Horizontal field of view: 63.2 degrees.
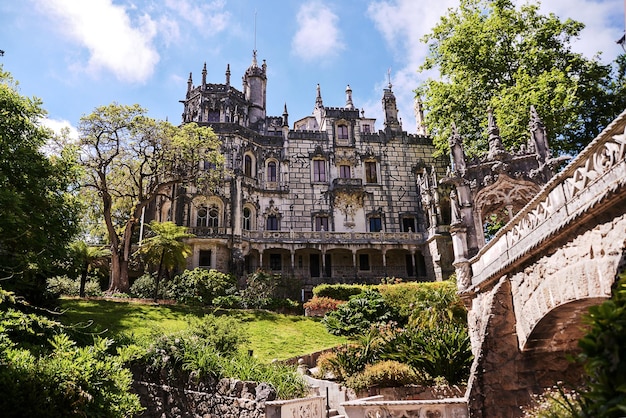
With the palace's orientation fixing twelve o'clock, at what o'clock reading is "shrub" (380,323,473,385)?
The shrub is roughly at 12 o'clock from the palace.

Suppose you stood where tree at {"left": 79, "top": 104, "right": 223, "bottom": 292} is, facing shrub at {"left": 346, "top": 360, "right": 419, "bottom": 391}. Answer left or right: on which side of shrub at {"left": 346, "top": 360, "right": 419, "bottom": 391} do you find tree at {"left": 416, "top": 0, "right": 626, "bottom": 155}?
left

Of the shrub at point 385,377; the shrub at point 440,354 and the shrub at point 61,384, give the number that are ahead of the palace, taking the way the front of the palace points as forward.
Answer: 3

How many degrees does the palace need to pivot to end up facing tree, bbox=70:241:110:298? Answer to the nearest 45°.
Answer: approximately 45° to its right

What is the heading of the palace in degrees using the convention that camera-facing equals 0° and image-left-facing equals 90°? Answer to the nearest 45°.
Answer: approximately 0°

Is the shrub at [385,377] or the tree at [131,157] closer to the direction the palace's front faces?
the shrub
